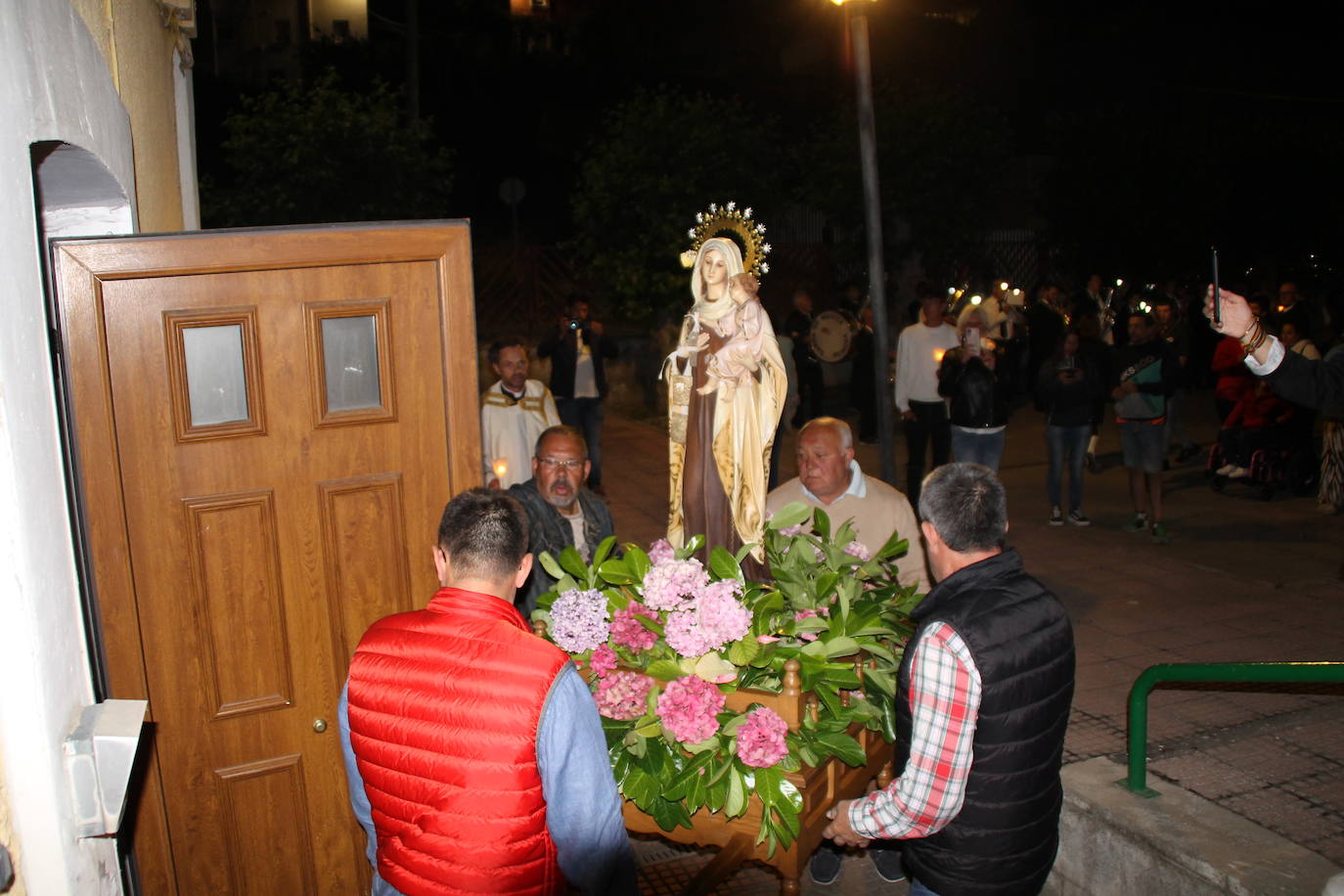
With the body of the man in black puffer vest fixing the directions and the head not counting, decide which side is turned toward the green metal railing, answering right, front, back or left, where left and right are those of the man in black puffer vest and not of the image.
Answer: right

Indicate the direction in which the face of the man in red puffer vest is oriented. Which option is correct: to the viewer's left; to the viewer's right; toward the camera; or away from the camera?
away from the camera

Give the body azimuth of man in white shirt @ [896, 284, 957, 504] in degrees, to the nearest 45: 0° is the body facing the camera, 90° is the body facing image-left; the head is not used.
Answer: approximately 0°

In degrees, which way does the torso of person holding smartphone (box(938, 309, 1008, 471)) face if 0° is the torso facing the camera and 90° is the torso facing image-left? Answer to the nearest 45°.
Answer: approximately 0°

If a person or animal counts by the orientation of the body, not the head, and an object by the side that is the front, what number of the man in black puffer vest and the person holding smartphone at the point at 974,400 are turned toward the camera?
1

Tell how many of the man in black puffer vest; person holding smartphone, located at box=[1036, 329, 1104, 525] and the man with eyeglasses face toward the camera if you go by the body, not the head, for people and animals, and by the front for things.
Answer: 2
